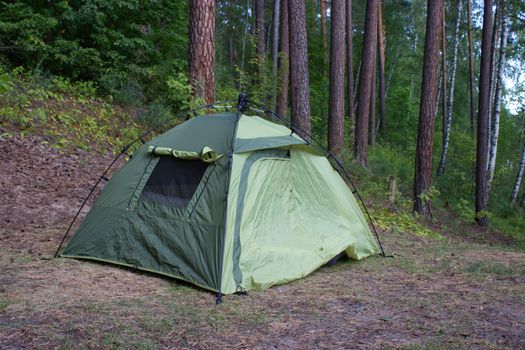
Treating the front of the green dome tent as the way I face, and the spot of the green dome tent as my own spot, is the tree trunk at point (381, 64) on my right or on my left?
on my left

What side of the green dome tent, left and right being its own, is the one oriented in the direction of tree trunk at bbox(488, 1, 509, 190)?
left

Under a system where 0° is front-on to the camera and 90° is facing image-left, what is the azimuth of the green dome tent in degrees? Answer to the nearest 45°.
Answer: approximately 315°
